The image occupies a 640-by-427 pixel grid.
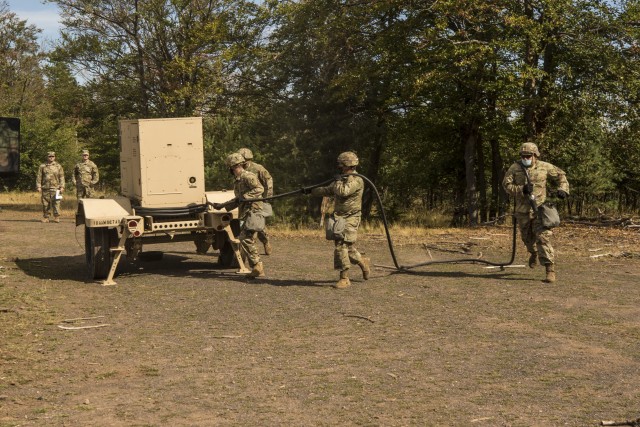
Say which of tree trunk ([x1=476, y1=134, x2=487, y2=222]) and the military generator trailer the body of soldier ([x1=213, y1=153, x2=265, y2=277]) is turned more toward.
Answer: the military generator trailer

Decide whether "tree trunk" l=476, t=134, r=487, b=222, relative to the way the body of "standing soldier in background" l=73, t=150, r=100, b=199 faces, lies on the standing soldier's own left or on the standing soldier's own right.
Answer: on the standing soldier's own left

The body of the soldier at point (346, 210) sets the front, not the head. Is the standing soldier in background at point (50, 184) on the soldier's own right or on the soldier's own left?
on the soldier's own right

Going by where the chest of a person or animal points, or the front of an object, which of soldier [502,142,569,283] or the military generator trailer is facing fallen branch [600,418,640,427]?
the soldier

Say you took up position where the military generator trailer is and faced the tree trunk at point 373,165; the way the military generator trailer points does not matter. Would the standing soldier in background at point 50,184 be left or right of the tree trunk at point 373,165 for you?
left

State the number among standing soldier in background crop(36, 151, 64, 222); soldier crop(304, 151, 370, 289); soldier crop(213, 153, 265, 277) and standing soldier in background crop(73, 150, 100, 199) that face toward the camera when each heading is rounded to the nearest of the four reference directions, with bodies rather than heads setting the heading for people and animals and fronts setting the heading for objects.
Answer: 2

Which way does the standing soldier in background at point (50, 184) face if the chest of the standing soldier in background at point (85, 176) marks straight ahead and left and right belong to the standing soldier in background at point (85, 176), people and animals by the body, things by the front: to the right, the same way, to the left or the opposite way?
the same way

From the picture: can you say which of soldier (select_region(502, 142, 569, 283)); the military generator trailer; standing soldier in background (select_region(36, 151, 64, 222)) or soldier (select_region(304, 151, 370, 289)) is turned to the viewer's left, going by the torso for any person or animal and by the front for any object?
soldier (select_region(304, 151, 370, 289))

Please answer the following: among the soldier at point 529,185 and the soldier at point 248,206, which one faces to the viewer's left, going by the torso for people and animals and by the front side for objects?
the soldier at point 248,206

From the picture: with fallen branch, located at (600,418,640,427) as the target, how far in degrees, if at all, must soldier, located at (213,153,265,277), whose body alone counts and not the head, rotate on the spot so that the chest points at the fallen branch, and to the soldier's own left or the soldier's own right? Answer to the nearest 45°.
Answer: approximately 90° to the soldier's own left

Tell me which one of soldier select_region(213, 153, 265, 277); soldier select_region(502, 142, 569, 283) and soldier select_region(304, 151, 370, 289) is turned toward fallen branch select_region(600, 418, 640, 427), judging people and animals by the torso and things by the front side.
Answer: soldier select_region(502, 142, 569, 283)

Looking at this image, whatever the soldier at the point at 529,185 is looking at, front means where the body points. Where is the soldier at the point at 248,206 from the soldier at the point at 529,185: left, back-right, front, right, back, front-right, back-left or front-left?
right

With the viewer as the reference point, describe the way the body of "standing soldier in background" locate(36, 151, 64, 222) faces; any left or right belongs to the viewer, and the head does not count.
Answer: facing the viewer

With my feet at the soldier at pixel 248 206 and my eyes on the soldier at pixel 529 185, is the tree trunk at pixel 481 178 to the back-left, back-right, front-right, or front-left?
front-left

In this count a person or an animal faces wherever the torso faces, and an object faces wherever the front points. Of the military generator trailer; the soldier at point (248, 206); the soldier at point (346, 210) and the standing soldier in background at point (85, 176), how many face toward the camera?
1

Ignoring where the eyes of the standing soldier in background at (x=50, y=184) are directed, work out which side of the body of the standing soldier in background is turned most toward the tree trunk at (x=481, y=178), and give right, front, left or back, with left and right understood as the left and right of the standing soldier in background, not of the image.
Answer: left

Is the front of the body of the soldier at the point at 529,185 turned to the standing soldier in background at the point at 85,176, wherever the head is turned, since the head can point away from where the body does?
no

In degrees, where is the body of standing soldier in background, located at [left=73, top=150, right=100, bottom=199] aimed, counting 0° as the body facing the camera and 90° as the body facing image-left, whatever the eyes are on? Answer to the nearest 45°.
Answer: approximately 0°
